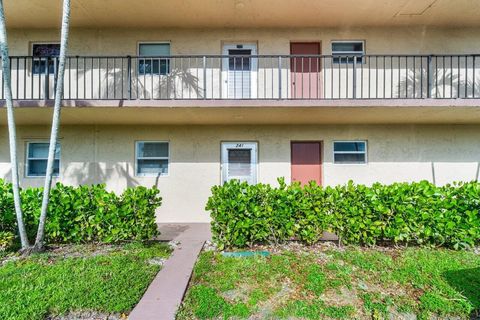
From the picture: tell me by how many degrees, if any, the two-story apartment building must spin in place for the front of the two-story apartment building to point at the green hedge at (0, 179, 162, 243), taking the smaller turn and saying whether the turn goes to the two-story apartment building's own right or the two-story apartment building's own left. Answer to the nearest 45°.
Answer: approximately 45° to the two-story apartment building's own right

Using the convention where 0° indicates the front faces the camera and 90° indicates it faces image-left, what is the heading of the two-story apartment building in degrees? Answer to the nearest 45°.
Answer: approximately 0°
